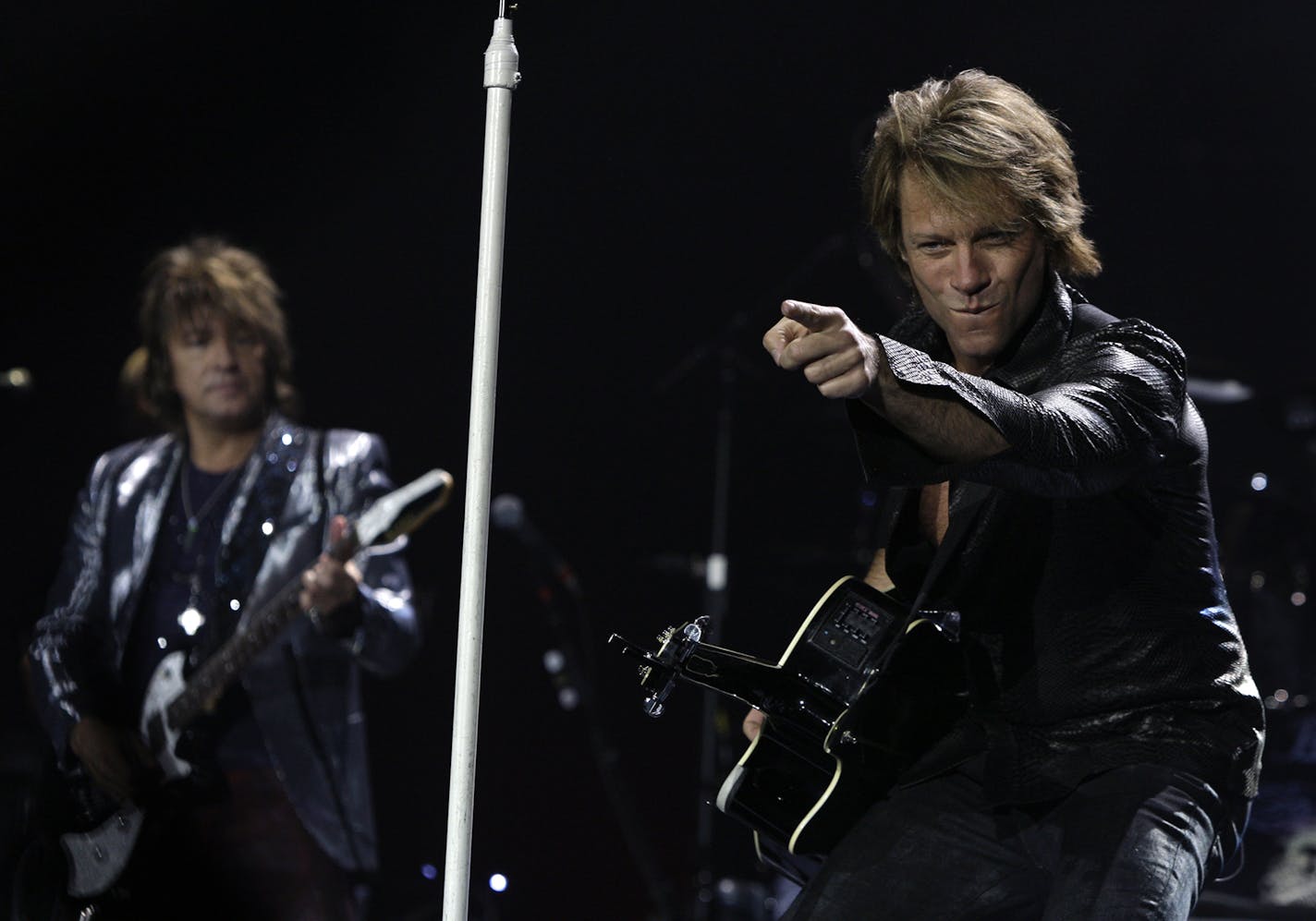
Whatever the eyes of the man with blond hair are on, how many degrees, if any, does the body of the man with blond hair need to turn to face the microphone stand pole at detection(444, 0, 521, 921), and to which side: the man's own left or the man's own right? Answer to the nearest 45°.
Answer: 0° — they already face it

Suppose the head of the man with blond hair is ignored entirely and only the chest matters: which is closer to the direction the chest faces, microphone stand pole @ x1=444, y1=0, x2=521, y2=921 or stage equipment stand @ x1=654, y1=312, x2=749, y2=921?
the microphone stand pole

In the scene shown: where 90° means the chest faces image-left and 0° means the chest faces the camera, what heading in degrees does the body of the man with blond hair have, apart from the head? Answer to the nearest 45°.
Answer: approximately 45°

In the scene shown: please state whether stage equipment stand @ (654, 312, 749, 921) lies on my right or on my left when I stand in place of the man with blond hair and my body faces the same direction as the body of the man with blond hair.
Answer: on my right
